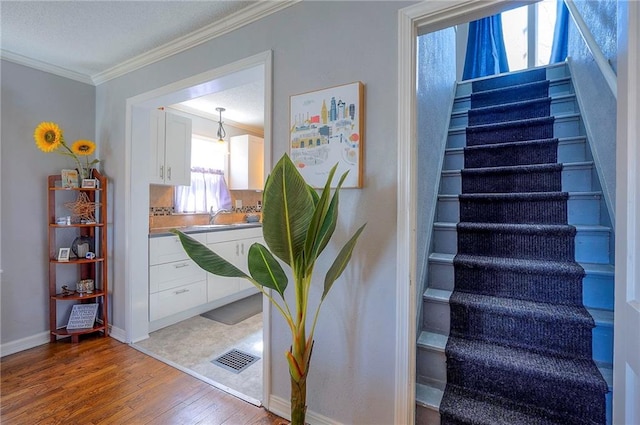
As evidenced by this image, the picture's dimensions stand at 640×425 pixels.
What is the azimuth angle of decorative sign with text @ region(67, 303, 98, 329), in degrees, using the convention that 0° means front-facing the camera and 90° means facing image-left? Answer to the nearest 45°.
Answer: approximately 0°

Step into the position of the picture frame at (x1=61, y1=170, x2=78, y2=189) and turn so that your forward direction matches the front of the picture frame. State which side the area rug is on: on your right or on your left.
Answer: on your left

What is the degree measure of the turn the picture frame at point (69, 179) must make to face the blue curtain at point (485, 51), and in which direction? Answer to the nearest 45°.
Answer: approximately 45° to its left

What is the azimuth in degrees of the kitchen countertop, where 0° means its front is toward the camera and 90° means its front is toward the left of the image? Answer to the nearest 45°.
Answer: approximately 315°

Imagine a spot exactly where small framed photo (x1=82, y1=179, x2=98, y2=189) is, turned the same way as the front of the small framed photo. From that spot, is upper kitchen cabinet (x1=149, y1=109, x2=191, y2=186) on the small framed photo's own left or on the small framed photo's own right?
on the small framed photo's own left

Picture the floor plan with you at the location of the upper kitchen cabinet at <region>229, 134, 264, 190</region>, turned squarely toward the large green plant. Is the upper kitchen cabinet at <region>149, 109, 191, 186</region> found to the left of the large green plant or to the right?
right

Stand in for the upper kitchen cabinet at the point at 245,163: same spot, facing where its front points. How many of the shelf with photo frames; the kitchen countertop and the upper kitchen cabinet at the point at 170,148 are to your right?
3

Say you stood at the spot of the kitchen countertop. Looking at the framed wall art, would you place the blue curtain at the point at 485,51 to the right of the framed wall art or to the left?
left

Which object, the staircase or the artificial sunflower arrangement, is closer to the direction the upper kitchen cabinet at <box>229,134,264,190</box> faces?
the staircase
